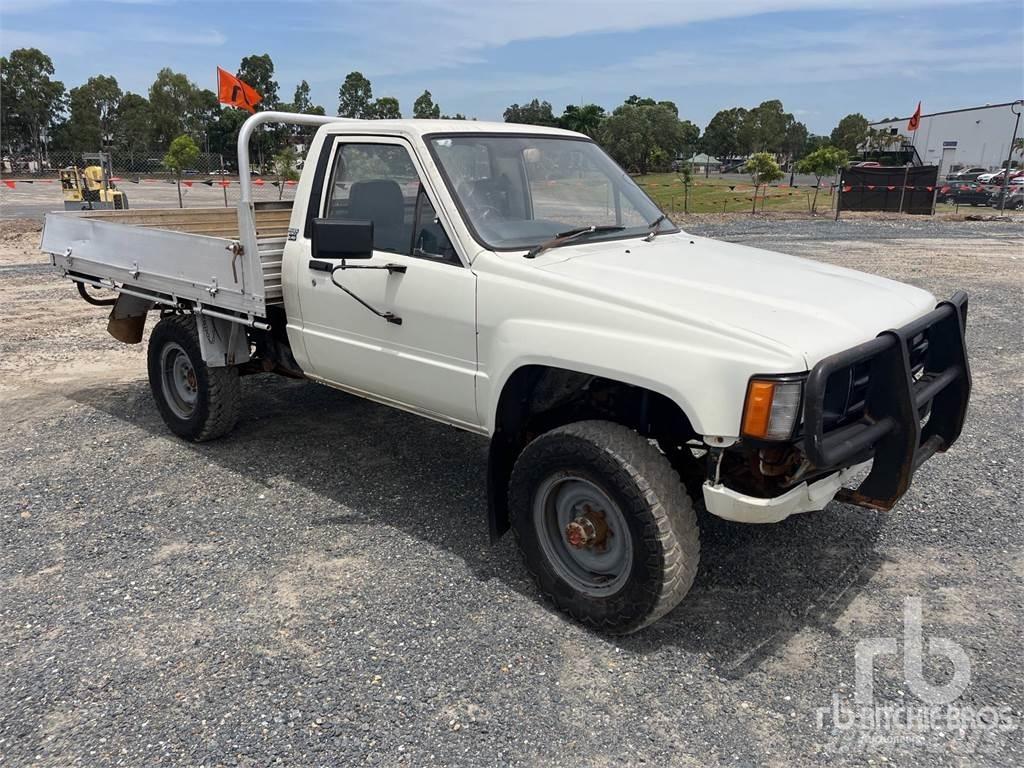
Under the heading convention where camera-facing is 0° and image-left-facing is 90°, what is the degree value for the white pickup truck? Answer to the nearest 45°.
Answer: approximately 315°

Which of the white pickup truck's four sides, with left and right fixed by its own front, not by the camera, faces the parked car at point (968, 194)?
left

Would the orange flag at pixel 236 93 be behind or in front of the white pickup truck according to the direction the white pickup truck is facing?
behind

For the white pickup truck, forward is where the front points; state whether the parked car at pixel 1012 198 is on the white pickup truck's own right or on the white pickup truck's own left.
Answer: on the white pickup truck's own left

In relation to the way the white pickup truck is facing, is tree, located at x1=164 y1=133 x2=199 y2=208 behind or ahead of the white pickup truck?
behind

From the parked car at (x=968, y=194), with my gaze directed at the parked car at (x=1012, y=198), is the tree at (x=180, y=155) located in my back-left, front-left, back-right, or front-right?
back-right

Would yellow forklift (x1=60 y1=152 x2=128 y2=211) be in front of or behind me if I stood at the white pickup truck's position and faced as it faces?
behind
